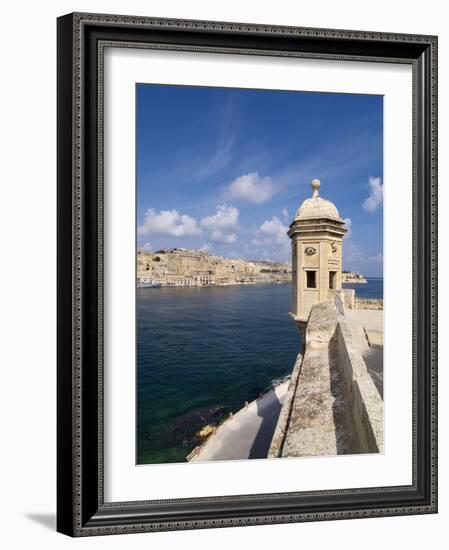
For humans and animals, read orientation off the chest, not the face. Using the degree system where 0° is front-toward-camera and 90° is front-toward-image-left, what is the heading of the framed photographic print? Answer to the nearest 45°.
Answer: approximately 315°
